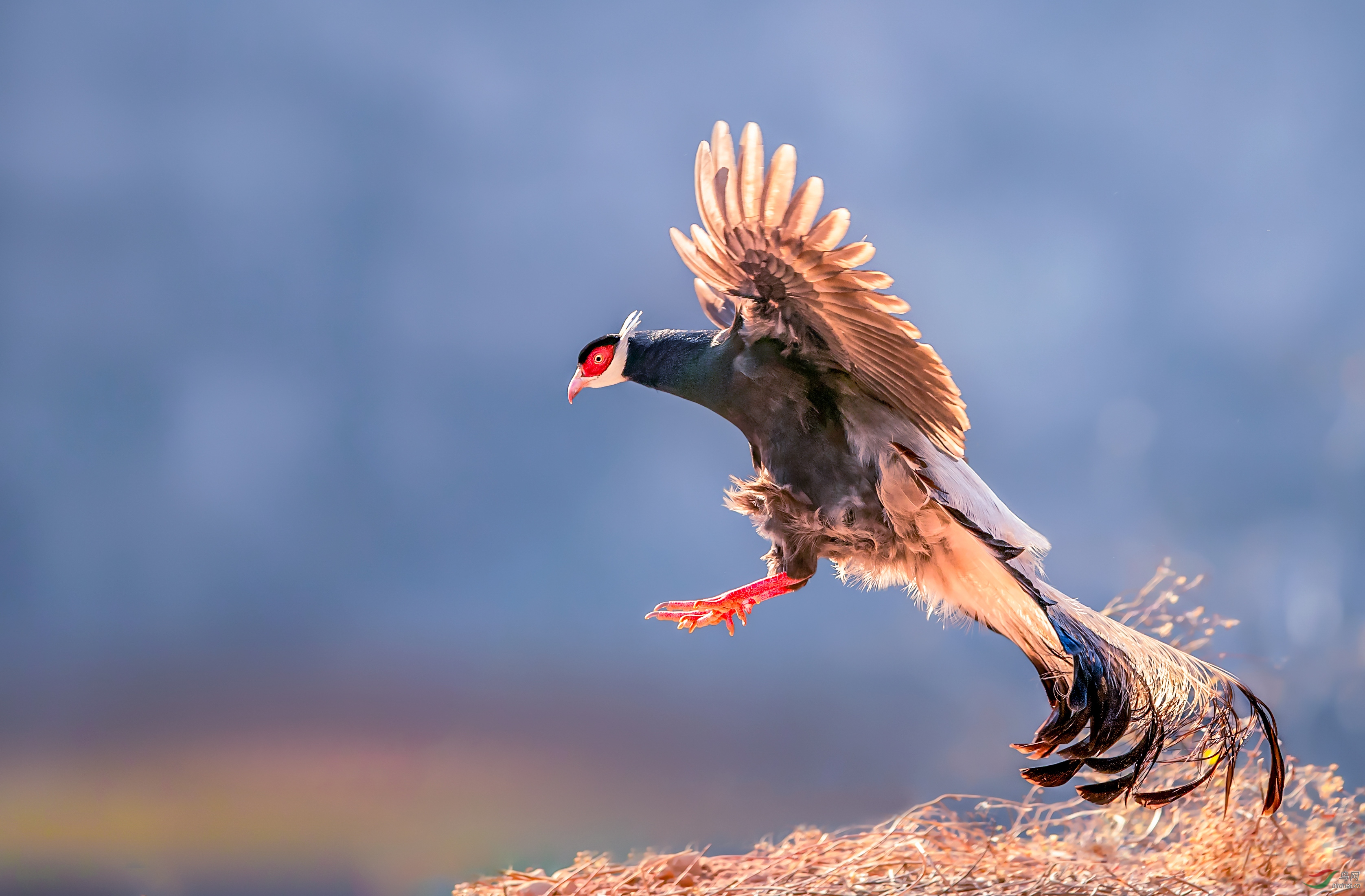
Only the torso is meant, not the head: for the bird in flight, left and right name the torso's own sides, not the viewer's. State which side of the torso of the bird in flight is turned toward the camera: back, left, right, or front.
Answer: left
